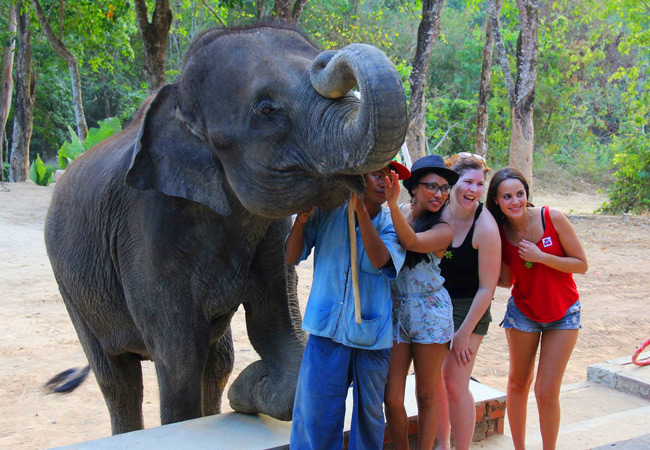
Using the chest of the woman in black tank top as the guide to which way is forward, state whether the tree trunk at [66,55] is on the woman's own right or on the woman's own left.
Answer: on the woman's own right

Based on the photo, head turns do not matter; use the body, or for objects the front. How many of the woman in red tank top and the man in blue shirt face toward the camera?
2

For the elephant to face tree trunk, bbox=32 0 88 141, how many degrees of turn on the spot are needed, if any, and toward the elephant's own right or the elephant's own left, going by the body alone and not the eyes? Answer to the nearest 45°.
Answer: approximately 135° to the elephant's own left

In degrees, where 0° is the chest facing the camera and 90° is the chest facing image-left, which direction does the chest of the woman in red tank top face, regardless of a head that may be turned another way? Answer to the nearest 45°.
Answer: approximately 0°

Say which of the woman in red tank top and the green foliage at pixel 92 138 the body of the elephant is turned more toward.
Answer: the woman in red tank top

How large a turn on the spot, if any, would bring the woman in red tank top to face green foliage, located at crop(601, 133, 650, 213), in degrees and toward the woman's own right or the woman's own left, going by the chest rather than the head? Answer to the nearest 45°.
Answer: approximately 180°

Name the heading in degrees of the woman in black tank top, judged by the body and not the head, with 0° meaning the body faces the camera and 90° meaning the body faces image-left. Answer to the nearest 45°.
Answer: approximately 45°

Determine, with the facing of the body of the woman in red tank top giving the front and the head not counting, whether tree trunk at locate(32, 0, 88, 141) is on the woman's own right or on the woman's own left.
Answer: on the woman's own right

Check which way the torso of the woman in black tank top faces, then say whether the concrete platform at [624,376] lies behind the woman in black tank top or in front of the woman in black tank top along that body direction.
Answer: behind
